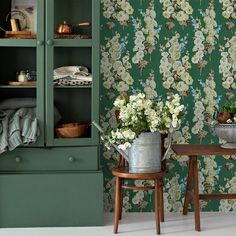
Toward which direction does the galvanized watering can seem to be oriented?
to the viewer's left

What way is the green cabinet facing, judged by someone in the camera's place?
facing the viewer

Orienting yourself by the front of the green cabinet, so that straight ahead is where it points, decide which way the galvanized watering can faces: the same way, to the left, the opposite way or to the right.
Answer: to the right

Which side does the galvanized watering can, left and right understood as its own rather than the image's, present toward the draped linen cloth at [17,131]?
front

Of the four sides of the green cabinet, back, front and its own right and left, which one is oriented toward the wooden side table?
left

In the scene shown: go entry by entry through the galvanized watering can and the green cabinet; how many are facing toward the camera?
1

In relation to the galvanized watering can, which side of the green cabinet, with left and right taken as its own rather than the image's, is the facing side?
left

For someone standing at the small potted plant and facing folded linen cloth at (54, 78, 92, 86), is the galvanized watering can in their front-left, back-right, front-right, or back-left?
front-left

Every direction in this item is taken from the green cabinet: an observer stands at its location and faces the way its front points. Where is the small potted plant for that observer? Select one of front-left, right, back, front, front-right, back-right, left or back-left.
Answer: left

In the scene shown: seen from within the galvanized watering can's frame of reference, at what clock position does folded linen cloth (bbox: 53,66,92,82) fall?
The folded linen cloth is roughly at 1 o'clock from the galvanized watering can.
